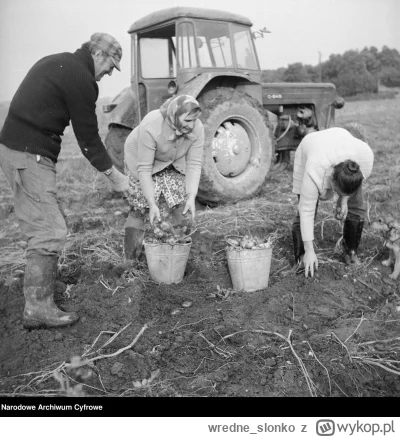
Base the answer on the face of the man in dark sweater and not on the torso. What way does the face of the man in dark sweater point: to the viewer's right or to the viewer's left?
to the viewer's right

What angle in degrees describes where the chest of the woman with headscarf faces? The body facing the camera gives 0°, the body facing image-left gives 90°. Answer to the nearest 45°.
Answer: approximately 315°

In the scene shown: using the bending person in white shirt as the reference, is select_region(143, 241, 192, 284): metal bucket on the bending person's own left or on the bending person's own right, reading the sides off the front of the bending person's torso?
on the bending person's own right

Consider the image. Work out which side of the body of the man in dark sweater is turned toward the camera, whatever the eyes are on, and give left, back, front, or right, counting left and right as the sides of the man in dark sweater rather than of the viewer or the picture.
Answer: right

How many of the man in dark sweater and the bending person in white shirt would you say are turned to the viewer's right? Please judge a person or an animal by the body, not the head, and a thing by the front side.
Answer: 1

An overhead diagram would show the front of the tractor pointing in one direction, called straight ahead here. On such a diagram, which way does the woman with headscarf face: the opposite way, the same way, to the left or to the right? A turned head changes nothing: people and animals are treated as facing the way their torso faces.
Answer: to the right

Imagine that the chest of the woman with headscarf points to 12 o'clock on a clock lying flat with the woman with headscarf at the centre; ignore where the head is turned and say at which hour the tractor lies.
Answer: The tractor is roughly at 8 o'clock from the woman with headscarf.

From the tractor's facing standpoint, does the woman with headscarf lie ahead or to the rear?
to the rear

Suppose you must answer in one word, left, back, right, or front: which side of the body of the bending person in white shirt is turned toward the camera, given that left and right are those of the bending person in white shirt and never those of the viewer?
front

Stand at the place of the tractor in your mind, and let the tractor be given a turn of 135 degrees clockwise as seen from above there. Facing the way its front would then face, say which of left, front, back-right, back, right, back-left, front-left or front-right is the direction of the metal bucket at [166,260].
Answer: front

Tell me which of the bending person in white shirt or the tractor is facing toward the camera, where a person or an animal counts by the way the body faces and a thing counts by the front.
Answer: the bending person in white shirt

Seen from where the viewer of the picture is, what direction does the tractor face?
facing away from the viewer and to the right of the viewer
